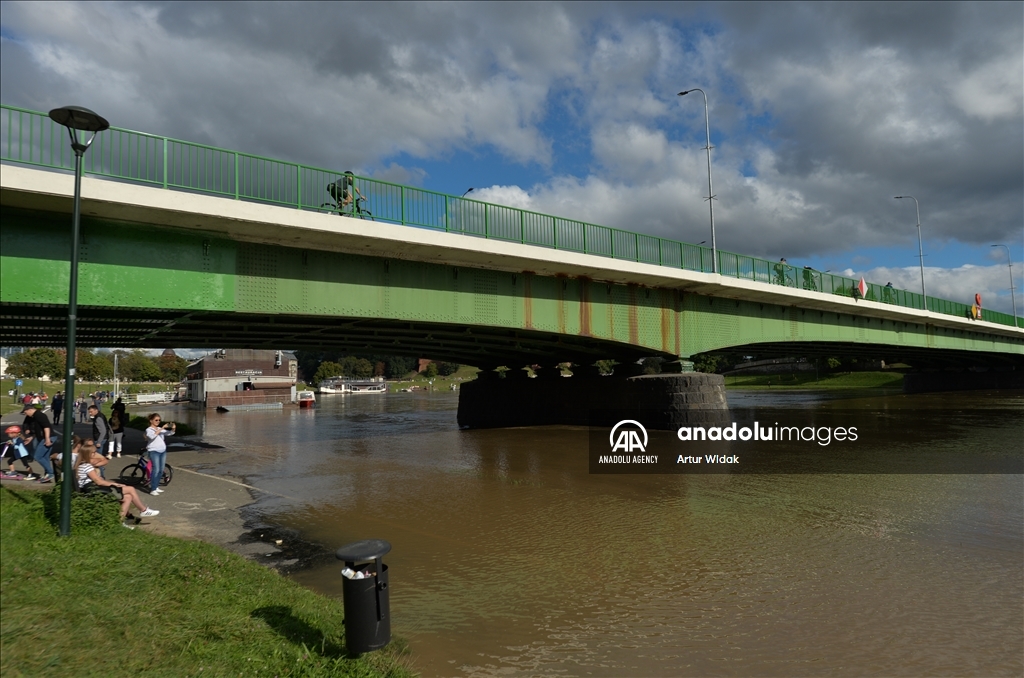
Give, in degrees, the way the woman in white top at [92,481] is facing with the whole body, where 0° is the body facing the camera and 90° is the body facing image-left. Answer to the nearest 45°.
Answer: approximately 270°

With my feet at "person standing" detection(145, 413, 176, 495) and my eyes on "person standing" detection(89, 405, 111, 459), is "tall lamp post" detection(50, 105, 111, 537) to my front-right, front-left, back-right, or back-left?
back-left

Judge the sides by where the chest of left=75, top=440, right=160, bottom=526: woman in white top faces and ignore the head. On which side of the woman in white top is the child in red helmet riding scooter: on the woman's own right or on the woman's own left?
on the woman's own left

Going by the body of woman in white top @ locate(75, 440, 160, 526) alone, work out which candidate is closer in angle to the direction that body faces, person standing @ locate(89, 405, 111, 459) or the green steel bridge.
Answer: the green steel bridge

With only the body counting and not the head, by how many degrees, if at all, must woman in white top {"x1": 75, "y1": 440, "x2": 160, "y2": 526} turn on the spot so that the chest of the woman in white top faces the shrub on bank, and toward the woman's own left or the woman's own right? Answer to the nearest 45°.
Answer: approximately 90° to the woman's own right

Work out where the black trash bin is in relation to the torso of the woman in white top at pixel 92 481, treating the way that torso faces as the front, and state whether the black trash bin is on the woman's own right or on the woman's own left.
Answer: on the woman's own right
